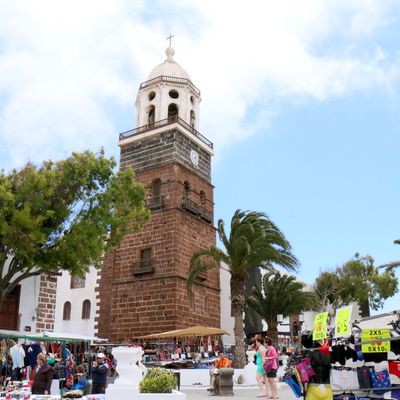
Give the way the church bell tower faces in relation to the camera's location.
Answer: facing the viewer and to the right of the viewer

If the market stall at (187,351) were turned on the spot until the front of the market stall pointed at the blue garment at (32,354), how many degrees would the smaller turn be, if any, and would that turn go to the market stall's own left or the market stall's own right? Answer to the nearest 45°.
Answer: approximately 45° to the market stall's own right

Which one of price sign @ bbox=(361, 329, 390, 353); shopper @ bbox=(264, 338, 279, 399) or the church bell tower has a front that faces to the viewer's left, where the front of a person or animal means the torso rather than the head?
the shopper

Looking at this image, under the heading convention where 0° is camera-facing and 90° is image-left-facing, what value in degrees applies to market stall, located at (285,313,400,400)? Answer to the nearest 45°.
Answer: approximately 0°

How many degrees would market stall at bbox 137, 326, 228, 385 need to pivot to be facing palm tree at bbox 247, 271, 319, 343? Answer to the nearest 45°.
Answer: approximately 90° to its left

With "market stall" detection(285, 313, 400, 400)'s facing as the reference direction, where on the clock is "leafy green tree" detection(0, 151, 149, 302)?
The leafy green tree is roughly at 4 o'clock from the market stall.

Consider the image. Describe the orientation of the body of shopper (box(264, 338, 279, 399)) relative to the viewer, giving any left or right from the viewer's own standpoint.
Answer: facing to the left of the viewer

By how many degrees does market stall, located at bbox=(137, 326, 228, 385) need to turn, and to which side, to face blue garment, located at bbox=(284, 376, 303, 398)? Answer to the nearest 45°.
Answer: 0° — it already faces it

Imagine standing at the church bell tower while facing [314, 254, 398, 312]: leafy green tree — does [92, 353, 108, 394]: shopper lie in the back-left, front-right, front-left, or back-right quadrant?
back-right

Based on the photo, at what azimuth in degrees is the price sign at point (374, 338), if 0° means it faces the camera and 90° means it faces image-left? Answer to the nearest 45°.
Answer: approximately 0°
